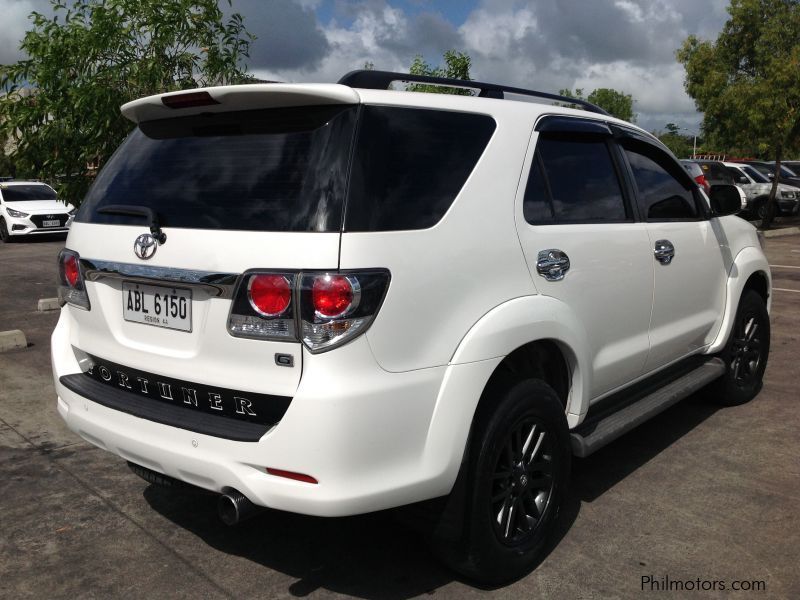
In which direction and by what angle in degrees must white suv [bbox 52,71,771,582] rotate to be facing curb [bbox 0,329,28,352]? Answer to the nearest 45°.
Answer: approximately 90° to its left

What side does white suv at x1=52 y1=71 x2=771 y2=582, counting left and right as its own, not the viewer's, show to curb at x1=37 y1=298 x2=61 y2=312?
left

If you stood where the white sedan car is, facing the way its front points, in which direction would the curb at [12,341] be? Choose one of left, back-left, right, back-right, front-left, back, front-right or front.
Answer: front-right

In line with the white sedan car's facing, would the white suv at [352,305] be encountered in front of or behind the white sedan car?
in front

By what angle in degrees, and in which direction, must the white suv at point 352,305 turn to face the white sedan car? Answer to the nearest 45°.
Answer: approximately 90° to its left

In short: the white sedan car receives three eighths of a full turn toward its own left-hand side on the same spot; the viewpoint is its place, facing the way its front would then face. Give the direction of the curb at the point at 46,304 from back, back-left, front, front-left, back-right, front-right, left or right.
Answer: back

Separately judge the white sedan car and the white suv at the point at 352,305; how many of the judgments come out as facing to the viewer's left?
0

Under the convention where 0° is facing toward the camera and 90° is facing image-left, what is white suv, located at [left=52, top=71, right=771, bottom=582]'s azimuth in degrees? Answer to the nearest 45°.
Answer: approximately 225°

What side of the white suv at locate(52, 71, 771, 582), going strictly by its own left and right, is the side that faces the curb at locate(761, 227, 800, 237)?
front
